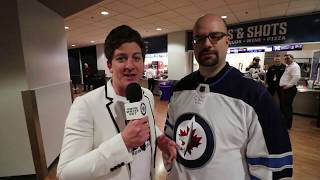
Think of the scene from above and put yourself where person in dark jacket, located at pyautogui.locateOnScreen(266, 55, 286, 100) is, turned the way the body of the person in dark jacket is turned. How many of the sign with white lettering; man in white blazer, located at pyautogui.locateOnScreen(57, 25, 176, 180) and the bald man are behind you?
1

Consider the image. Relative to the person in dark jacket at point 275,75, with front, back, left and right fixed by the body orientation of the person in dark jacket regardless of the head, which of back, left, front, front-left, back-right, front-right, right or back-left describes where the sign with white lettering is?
back

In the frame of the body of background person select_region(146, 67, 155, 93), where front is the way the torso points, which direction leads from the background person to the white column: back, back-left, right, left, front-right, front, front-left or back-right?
back-right

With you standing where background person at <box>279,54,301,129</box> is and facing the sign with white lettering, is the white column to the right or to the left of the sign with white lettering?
left

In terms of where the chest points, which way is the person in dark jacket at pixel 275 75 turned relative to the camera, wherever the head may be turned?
toward the camera

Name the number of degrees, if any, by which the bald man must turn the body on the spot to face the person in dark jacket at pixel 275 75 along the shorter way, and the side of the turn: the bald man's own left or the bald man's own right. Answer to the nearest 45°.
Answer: approximately 135° to the bald man's own right

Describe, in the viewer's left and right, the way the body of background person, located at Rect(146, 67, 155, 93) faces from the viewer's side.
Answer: facing away from the viewer

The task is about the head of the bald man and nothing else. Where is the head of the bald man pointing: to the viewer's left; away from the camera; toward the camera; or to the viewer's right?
toward the camera

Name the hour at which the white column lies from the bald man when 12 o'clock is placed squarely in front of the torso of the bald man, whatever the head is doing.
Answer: The white column is roughly at 4 o'clock from the bald man.

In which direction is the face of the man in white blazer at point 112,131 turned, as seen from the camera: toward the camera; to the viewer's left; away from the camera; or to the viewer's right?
toward the camera

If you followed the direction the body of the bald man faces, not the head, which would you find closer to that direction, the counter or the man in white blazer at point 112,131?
the man in white blazer

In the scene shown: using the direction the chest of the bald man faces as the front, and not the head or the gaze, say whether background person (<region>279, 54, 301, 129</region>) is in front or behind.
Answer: behind

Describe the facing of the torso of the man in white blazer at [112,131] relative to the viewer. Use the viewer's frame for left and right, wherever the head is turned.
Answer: facing the viewer and to the right of the viewer

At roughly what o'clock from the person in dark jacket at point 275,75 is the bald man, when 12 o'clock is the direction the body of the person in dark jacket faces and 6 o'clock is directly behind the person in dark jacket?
The bald man is roughly at 12 o'clock from the person in dark jacket.

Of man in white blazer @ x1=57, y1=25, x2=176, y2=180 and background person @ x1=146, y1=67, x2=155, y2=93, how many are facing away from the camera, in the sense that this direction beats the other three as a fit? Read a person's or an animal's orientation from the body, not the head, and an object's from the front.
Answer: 1
